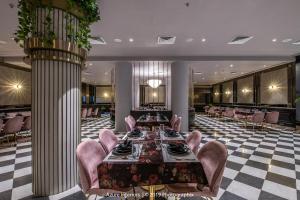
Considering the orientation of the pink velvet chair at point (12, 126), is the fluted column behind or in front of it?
behind

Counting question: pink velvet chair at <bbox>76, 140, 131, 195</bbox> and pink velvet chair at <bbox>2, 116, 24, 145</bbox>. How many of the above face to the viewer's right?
1

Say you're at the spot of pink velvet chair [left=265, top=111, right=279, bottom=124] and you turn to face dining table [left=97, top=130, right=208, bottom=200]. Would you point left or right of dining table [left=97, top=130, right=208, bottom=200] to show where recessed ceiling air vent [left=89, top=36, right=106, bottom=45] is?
right

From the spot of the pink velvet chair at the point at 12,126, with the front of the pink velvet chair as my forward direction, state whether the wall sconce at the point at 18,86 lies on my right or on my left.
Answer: on my right

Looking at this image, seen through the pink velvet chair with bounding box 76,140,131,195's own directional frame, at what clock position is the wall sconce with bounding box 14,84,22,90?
The wall sconce is roughly at 8 o'clock from the pink velvet chair.

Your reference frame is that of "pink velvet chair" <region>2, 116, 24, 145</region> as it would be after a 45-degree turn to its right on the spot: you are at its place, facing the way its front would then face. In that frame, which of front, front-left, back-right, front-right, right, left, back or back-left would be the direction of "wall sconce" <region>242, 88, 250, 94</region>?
right

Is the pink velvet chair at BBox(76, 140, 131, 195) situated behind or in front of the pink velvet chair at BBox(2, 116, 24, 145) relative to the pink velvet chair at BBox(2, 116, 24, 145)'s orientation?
behind

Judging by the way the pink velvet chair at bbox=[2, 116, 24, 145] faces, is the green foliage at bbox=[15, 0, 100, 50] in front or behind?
behind

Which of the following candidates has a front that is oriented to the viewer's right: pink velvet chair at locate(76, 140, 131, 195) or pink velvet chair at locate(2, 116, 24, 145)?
pink velvet chair at locate(76, 140, 131, 195)

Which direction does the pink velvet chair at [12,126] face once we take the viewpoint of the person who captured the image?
facing away from the viewer and to the left of the viewer

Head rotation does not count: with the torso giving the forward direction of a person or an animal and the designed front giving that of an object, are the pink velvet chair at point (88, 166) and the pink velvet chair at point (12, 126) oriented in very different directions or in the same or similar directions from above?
very different directions

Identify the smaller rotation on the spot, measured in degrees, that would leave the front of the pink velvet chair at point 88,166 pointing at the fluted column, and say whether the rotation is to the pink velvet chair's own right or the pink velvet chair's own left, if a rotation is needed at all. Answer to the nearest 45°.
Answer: approximately 135° to the pink velvet chair's own left

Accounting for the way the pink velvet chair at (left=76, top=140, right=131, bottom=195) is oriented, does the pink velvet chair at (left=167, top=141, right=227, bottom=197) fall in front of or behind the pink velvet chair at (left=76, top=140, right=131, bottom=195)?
in front

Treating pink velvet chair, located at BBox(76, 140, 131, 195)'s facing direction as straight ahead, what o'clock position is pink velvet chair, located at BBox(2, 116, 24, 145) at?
pink velvet chair, located at BBox(2, 116, 24, 145) is roughly at 8 o'clock from pink velvet chair, located at BBox(76, 140, 131, 195).
